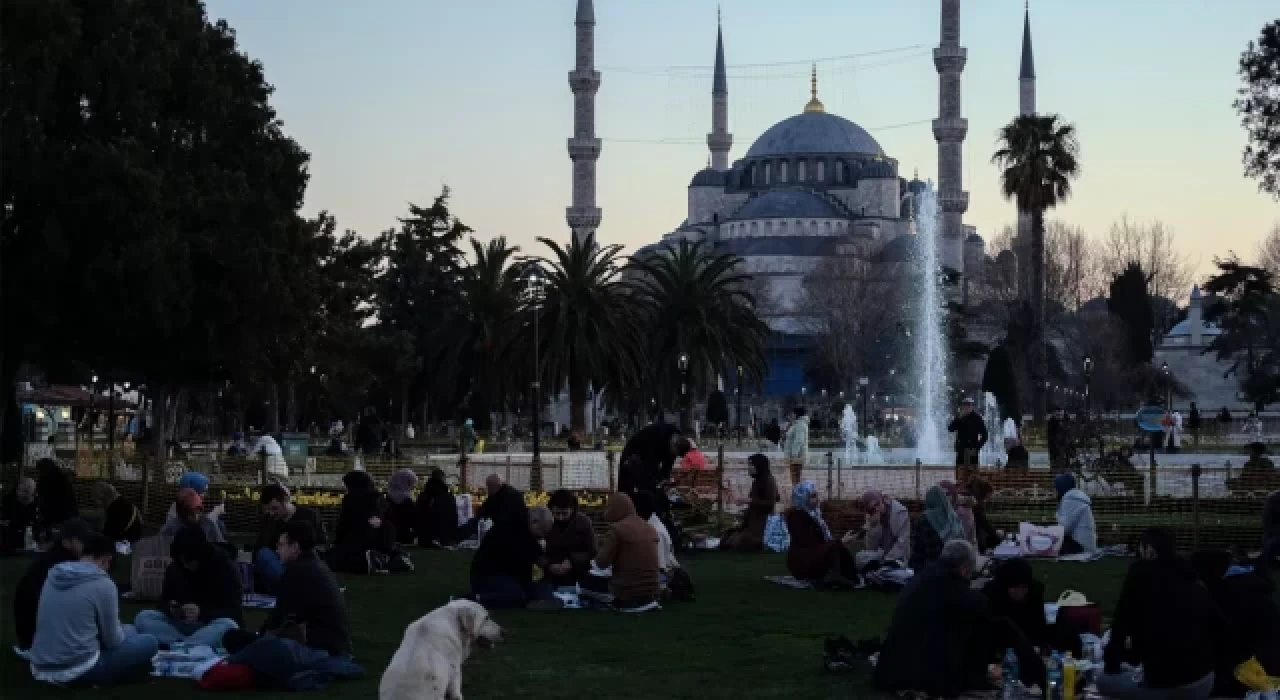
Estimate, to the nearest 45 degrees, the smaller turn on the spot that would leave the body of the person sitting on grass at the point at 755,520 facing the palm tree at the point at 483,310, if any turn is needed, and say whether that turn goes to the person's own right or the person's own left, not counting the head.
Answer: approximately 90° to the person's own right

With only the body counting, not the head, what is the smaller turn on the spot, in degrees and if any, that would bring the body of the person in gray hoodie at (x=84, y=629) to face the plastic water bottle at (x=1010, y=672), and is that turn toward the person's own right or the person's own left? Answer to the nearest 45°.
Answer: approximately 45° to the person's own right

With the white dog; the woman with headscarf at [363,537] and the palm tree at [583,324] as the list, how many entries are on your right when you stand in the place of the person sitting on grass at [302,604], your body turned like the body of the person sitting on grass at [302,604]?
2

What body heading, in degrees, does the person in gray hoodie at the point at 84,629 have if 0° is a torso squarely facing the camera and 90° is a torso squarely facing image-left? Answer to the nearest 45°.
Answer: approximately 225°

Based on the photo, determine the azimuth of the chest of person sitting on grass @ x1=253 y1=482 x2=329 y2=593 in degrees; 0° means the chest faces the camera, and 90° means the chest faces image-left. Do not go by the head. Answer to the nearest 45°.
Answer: approximately 45°

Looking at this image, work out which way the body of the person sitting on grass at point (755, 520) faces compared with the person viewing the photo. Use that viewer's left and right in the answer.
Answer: facing to the left of the viewer

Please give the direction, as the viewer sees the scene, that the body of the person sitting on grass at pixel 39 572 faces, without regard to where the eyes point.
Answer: to the viewer's right

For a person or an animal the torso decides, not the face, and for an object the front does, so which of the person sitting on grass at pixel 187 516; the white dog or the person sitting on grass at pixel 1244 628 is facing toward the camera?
the person sitting on grass at pixel 187 516

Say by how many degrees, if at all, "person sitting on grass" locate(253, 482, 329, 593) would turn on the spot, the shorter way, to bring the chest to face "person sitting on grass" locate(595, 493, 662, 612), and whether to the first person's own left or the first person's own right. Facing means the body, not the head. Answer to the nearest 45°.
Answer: approximately 135° to the first person's own left

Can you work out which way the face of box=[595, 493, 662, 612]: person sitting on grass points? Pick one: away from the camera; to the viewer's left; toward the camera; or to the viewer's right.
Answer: away from the camera

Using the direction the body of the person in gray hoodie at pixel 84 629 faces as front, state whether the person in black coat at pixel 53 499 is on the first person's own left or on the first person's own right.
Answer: on the first person's own left

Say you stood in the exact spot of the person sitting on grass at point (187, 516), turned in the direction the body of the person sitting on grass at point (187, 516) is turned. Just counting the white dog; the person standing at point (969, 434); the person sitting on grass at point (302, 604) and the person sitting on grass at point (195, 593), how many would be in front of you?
3

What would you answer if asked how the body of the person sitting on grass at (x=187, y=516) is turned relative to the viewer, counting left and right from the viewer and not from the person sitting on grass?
facing the viewer

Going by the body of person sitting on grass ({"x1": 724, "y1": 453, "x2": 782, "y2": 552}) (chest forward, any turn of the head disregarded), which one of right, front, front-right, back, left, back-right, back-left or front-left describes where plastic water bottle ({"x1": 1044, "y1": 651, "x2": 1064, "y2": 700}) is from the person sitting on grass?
left
